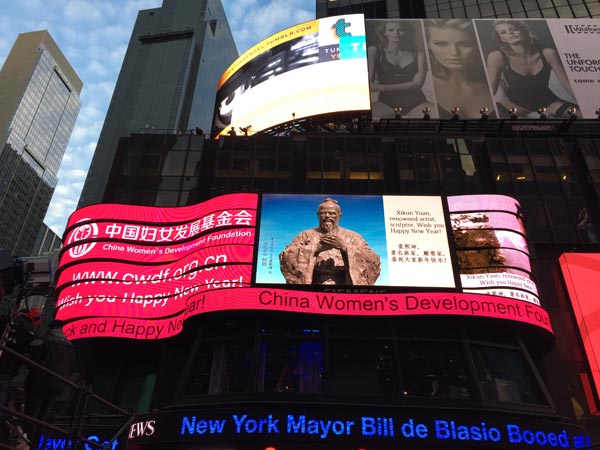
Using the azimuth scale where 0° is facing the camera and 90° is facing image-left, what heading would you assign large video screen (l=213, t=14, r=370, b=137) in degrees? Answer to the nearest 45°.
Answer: approximately 45°

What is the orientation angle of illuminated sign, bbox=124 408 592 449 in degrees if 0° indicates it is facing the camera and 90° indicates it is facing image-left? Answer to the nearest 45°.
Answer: approximately 0°

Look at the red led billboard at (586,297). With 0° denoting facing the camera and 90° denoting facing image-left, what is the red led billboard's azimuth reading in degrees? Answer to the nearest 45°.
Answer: approximately 0°
